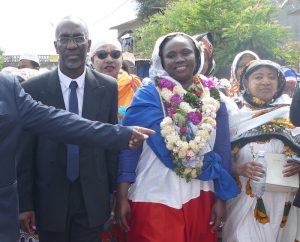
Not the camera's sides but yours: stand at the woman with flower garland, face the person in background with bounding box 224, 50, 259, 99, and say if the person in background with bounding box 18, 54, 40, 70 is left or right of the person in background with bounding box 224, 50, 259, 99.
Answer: left

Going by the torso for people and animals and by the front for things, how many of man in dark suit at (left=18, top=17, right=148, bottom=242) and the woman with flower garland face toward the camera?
2

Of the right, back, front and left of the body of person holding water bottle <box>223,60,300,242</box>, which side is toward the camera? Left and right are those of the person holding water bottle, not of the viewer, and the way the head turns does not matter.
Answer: front

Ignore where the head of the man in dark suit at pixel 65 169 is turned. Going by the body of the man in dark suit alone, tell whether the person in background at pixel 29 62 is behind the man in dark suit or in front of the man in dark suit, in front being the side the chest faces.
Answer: behind

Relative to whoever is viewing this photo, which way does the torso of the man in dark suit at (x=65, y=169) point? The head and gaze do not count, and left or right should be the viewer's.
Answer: facing the viewer

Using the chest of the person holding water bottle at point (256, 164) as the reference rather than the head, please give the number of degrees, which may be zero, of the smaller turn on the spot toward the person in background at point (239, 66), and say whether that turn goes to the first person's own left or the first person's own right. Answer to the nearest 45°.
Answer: approximately 180°

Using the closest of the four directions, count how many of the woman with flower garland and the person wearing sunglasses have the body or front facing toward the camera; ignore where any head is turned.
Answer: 2

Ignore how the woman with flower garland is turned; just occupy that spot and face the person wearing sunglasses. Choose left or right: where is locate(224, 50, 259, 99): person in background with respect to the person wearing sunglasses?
right

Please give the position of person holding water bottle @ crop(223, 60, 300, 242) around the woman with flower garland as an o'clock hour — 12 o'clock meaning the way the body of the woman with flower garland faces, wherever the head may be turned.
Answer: The person holding water bottle is roughly at 8 o'clock from the woman with flower garland.

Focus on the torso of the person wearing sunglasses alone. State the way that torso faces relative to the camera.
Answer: toward the camera

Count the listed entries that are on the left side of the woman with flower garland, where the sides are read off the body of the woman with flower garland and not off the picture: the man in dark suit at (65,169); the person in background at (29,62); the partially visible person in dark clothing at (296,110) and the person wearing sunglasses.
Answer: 1

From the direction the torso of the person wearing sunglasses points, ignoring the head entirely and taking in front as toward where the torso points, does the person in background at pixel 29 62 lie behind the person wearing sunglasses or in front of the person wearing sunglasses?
behind

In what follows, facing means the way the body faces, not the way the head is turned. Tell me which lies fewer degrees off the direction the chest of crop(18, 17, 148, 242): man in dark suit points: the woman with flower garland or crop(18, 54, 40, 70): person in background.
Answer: the woman with flower garland

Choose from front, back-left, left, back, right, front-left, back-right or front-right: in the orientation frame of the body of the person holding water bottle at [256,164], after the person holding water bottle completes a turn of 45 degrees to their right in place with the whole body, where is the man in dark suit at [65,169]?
front
